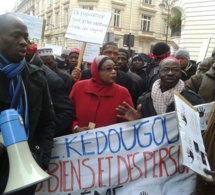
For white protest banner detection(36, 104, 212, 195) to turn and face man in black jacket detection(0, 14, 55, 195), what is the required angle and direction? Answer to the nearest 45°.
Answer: approximately 45° to its right

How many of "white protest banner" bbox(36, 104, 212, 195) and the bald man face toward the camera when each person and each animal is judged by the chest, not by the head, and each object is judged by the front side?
2

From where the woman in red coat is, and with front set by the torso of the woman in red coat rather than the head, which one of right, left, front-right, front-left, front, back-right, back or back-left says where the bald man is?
left

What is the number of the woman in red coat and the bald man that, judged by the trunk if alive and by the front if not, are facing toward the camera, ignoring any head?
2

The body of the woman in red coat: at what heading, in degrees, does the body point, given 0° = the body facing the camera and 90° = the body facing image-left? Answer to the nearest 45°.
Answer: approximately 0°

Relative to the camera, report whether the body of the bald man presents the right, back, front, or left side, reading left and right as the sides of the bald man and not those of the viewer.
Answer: front

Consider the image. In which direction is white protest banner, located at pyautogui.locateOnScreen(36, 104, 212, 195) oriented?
toward the camera

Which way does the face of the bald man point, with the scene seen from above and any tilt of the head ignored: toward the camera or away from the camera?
toward the camera

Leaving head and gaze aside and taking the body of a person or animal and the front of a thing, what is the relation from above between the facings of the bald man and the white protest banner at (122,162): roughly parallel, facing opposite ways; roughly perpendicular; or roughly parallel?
roughly parallel

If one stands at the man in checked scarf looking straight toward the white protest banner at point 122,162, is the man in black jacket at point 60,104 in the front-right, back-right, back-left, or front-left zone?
front-right
